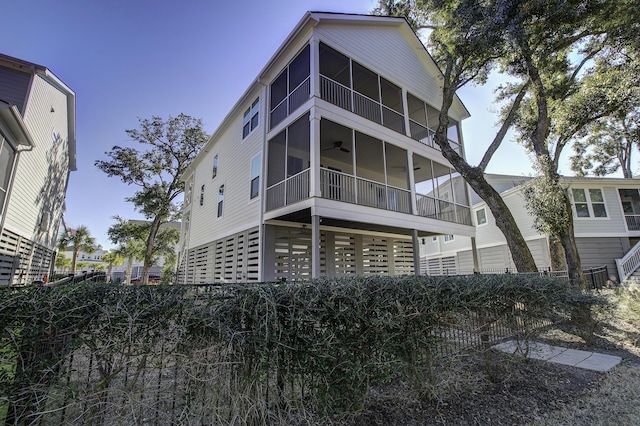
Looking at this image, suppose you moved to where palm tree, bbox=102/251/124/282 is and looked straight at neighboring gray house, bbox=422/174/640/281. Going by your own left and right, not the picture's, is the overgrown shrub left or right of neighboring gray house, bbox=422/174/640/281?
right

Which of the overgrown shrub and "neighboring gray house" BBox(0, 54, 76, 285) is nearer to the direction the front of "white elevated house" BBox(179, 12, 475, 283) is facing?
the overgrown shrub

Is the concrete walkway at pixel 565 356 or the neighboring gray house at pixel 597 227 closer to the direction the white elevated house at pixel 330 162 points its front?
the concrete walkway

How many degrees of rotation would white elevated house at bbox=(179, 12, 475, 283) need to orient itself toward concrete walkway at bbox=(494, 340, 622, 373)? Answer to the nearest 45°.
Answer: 0° — it already faces it

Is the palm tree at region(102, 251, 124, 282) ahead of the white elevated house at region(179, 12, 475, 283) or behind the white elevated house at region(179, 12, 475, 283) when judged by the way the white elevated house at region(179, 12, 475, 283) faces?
behind

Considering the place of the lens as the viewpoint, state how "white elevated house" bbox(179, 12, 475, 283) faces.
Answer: facing the viewer and to the right of the viewer

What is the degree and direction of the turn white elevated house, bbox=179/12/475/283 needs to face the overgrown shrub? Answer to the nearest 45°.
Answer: approximately 45° to its right

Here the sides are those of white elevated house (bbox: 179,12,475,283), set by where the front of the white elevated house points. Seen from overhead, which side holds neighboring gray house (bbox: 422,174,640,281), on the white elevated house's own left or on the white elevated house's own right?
on the white elevated house's own left

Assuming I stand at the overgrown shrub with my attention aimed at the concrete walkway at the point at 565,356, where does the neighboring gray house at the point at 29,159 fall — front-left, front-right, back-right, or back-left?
back-left
